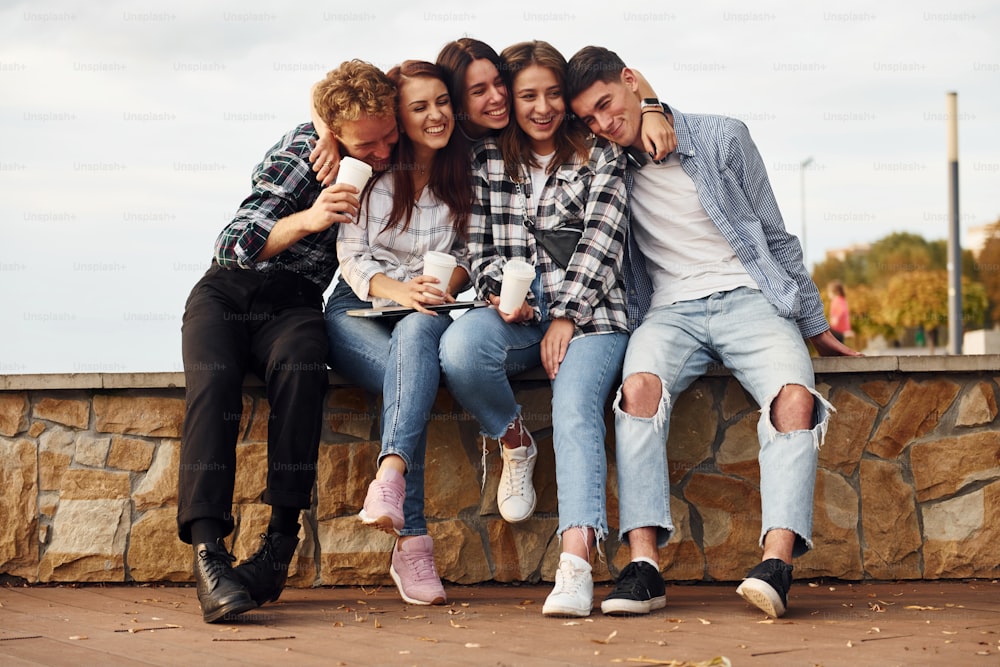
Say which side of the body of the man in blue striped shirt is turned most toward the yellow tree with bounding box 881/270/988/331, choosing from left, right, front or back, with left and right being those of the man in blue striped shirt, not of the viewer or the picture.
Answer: back

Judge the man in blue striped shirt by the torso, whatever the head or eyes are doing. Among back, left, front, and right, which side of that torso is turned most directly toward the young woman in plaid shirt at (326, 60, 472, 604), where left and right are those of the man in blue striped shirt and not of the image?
right

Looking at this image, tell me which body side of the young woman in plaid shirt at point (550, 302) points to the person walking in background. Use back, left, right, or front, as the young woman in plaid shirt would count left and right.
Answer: back

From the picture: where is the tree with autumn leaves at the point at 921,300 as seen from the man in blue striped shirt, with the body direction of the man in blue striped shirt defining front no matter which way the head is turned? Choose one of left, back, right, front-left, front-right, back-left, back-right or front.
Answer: back

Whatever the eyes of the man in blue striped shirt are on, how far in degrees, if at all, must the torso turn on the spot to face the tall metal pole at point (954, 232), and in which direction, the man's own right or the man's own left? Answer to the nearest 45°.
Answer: approximately 180°

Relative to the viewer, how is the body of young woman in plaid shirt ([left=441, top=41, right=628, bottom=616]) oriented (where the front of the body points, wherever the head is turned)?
toward the camera

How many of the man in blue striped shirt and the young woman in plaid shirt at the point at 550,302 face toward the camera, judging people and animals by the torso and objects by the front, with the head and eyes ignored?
2

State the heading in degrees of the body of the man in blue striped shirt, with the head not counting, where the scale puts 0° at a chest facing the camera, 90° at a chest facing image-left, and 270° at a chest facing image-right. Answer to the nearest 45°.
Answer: approximately 0°

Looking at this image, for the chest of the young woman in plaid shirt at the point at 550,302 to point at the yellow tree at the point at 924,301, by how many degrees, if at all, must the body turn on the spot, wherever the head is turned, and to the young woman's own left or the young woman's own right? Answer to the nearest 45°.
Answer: approximately 180°
